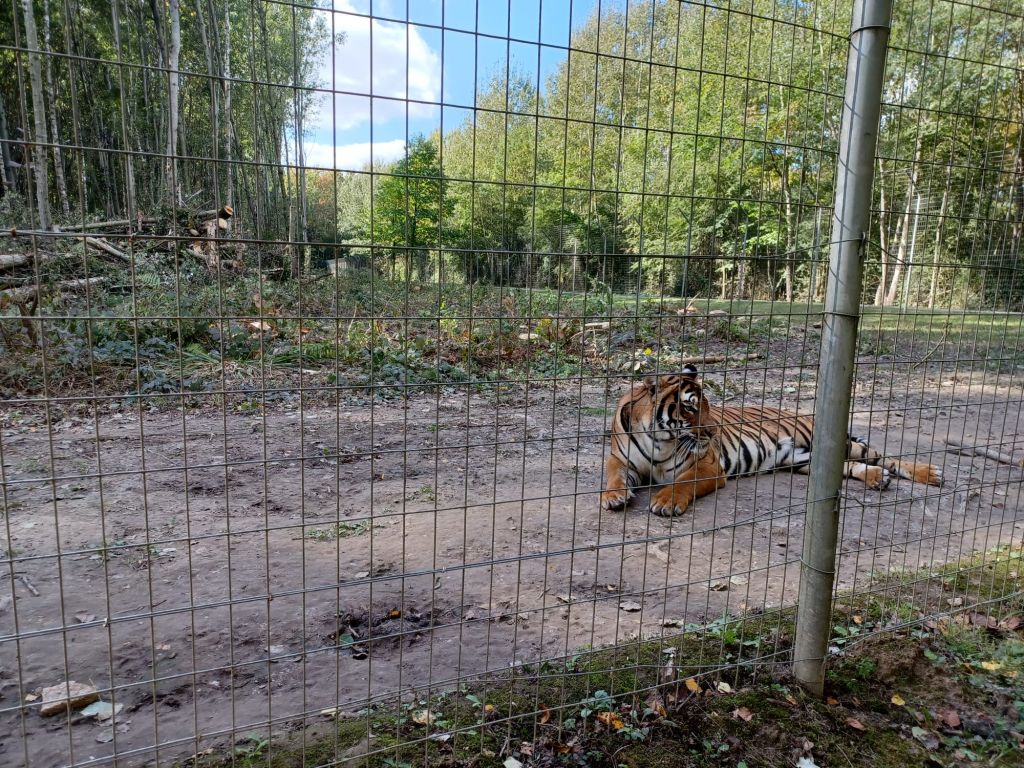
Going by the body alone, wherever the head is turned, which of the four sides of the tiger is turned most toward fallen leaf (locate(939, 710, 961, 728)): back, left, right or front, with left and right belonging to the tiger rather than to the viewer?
left

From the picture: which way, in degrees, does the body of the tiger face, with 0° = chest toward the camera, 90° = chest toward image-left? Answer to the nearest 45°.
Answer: approximately 45°

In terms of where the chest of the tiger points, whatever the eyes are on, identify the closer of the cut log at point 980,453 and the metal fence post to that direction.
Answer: the metal fence post

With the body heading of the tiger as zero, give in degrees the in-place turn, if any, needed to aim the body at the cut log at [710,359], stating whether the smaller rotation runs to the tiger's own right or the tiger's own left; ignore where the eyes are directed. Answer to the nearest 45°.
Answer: approximately 135° to the tiger's own right

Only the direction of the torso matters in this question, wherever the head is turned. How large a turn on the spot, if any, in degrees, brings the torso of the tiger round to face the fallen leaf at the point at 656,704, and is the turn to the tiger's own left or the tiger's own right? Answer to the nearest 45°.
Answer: approximately 45° to the tiger's own left

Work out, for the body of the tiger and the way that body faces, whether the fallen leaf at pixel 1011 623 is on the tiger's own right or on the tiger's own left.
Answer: on the tiger's own left

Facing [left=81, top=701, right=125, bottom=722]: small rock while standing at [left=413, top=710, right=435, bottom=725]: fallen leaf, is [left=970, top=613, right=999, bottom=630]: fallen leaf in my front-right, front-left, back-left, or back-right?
back-right

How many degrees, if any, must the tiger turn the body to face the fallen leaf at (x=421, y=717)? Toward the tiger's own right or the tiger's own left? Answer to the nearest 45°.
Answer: approximately 45° to the tiger's own left
